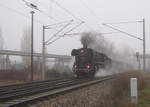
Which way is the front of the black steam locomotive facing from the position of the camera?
facing the viewer and to the left of the viewer
